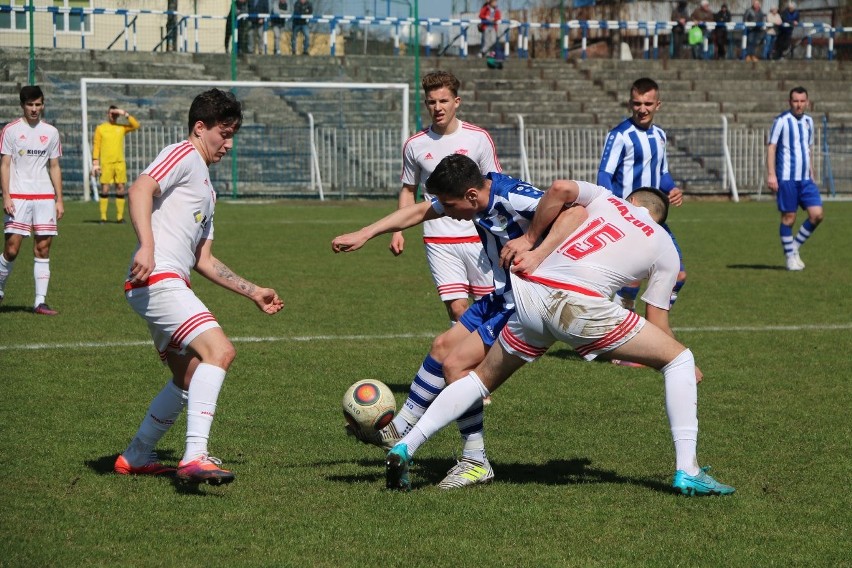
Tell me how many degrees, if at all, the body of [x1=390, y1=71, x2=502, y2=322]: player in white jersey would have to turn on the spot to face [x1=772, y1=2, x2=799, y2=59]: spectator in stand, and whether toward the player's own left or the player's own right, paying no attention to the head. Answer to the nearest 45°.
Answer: approximately 180°

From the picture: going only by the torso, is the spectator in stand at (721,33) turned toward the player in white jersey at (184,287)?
yes

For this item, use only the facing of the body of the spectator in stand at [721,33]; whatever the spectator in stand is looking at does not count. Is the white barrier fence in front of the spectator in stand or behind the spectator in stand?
in front

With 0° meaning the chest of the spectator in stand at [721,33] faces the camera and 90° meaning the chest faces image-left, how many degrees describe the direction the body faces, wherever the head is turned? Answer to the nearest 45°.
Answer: approximately 0°

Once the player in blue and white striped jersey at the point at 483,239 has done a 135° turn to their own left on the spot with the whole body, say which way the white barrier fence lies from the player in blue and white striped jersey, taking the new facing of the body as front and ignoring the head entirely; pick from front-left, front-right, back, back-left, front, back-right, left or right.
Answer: left
